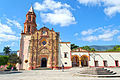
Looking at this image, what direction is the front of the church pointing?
toward the camera
